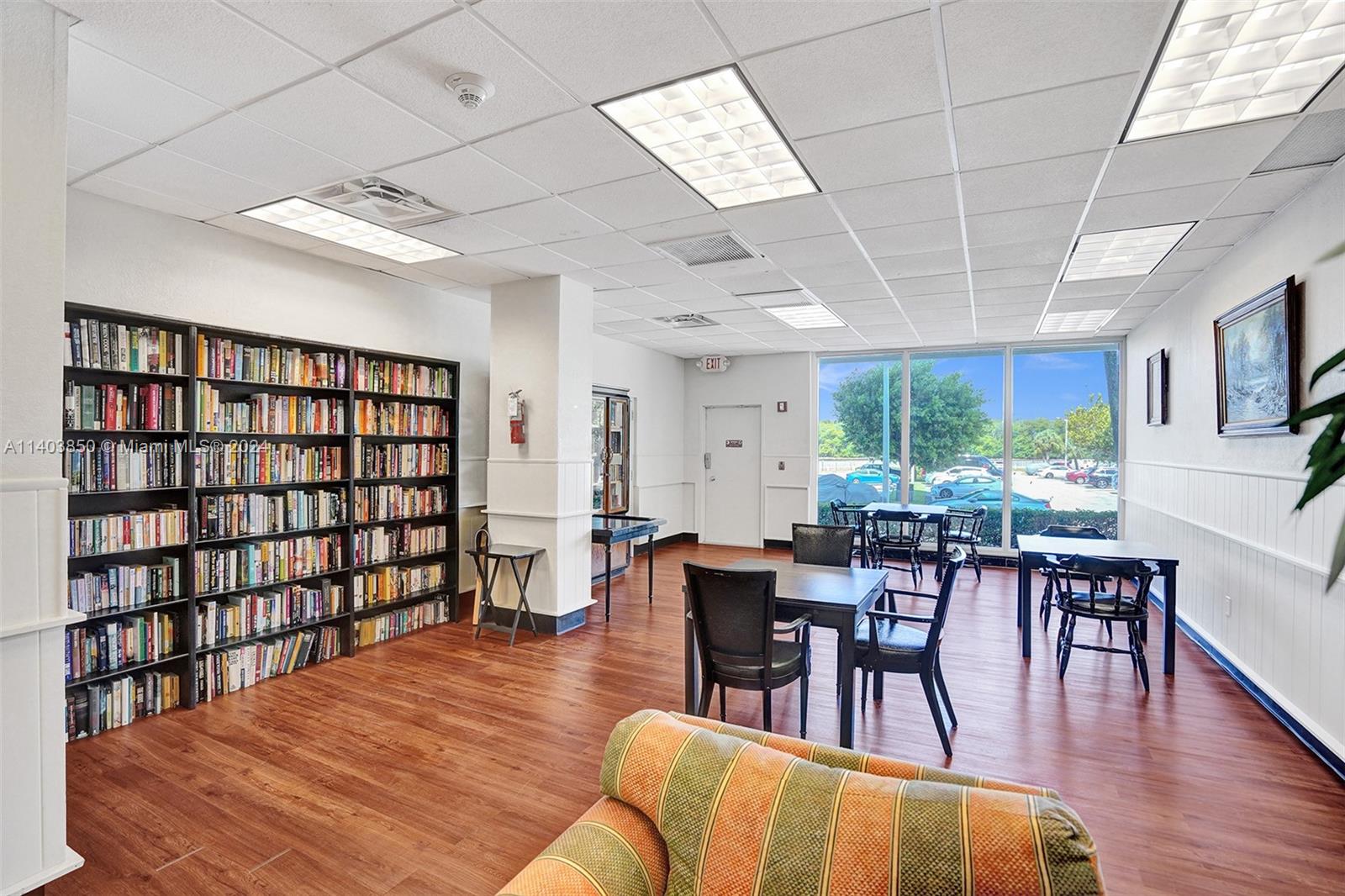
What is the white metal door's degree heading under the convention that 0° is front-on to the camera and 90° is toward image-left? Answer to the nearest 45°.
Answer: approximately 0°

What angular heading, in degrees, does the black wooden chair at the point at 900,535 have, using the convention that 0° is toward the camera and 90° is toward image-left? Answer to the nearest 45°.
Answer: approximately 180°

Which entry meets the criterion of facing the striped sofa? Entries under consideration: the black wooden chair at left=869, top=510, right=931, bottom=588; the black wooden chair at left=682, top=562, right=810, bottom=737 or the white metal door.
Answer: the white metal door

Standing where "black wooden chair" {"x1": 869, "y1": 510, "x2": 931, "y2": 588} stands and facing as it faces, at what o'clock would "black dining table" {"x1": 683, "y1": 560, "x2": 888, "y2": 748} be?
The black dining table is roughly at 6 o'clock from the black wooden chair.

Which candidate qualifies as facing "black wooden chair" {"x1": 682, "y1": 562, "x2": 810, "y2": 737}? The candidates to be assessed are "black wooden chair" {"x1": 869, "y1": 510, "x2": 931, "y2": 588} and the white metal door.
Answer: the white metal door

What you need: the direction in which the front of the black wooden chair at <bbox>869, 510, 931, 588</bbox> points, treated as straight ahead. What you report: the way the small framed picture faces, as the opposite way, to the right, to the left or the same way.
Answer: to the left

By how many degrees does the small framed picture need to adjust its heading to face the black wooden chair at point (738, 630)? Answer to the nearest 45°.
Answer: approximately 90° to its left

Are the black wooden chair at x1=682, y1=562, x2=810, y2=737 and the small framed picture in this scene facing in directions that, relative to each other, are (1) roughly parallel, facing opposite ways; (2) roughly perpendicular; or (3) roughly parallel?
roughly perpendicular

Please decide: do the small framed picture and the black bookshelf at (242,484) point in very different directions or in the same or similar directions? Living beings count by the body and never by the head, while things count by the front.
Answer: very different directions

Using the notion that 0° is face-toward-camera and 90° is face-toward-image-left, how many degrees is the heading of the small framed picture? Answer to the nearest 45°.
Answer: approximately 90°

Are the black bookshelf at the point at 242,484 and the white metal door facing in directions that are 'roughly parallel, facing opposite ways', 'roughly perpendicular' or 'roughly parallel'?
roughly perpendicular

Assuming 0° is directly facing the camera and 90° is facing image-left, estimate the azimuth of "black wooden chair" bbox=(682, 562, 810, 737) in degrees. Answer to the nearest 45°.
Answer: approximately 225°
